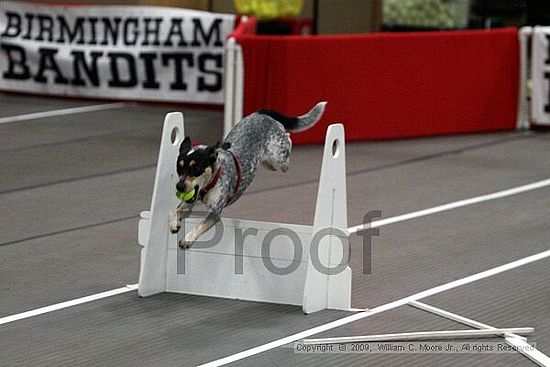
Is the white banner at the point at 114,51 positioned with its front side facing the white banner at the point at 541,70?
no

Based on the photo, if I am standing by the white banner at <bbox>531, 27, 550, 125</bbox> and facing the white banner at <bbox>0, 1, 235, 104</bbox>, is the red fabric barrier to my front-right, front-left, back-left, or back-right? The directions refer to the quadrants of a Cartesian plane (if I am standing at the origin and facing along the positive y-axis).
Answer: front-left

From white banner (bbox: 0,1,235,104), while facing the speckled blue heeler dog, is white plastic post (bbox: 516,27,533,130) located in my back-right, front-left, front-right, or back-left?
front-left

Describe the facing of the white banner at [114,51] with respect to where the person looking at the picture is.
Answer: facing the viewer

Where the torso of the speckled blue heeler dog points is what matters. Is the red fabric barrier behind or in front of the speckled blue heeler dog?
behind

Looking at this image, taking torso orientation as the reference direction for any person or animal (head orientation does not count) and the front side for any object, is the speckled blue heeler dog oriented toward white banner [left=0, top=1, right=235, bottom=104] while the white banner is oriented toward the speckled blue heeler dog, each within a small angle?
no

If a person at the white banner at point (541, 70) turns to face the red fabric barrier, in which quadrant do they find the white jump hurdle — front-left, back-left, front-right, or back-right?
front-left

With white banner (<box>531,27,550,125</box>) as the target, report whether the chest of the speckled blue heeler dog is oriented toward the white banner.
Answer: no

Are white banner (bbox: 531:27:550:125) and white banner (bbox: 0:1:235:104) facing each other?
no

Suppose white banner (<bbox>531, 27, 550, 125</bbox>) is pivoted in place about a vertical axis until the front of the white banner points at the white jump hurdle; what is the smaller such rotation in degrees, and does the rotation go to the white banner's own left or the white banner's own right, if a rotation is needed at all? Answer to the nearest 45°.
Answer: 0° — it already faces it

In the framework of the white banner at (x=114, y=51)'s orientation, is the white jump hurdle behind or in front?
in front

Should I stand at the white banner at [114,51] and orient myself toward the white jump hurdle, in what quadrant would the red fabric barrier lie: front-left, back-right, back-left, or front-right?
front-left

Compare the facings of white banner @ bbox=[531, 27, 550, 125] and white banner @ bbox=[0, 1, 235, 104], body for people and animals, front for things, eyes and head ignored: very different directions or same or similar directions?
same or similar directions

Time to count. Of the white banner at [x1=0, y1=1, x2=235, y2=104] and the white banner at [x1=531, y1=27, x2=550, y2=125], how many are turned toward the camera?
2
